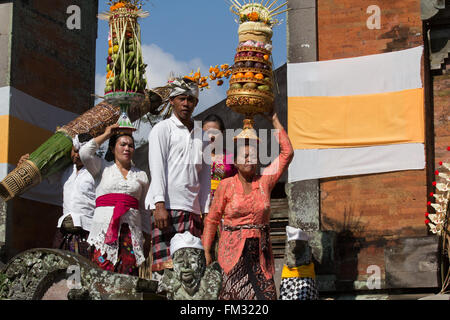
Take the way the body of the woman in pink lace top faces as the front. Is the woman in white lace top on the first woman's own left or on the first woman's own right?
on the first woman's own right

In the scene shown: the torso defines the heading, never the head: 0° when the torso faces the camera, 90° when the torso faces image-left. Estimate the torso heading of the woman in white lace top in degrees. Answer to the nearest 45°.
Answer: approximately 315°

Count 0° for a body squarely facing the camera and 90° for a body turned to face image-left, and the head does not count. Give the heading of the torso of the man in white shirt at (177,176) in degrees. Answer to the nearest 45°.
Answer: approximately 315°
